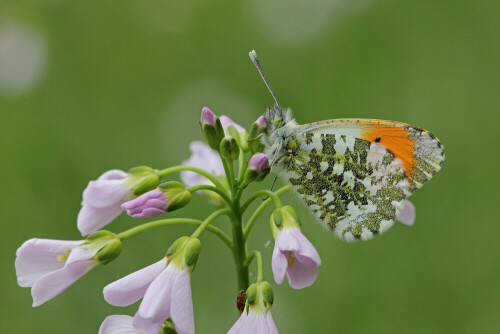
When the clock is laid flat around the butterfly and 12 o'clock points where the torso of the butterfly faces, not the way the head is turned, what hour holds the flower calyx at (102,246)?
The flower calyx is roughly at 11 o'clock from the butterfly.

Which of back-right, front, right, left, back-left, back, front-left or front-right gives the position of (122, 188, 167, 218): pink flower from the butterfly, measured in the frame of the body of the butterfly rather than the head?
front-left

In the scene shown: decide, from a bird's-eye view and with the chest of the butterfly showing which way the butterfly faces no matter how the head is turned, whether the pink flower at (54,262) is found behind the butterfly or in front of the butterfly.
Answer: in front

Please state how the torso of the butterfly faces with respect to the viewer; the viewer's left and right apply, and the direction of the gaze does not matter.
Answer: facing to the left of the viewer

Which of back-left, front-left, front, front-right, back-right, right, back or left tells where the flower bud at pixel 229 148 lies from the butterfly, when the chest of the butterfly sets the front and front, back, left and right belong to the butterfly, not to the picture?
front-left

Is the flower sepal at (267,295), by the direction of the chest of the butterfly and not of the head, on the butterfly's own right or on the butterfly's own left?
on the butterfly's own left

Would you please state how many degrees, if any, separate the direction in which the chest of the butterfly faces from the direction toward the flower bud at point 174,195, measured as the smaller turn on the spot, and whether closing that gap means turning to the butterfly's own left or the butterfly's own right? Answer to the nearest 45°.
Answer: approximately 45° to the butterfly's own left
